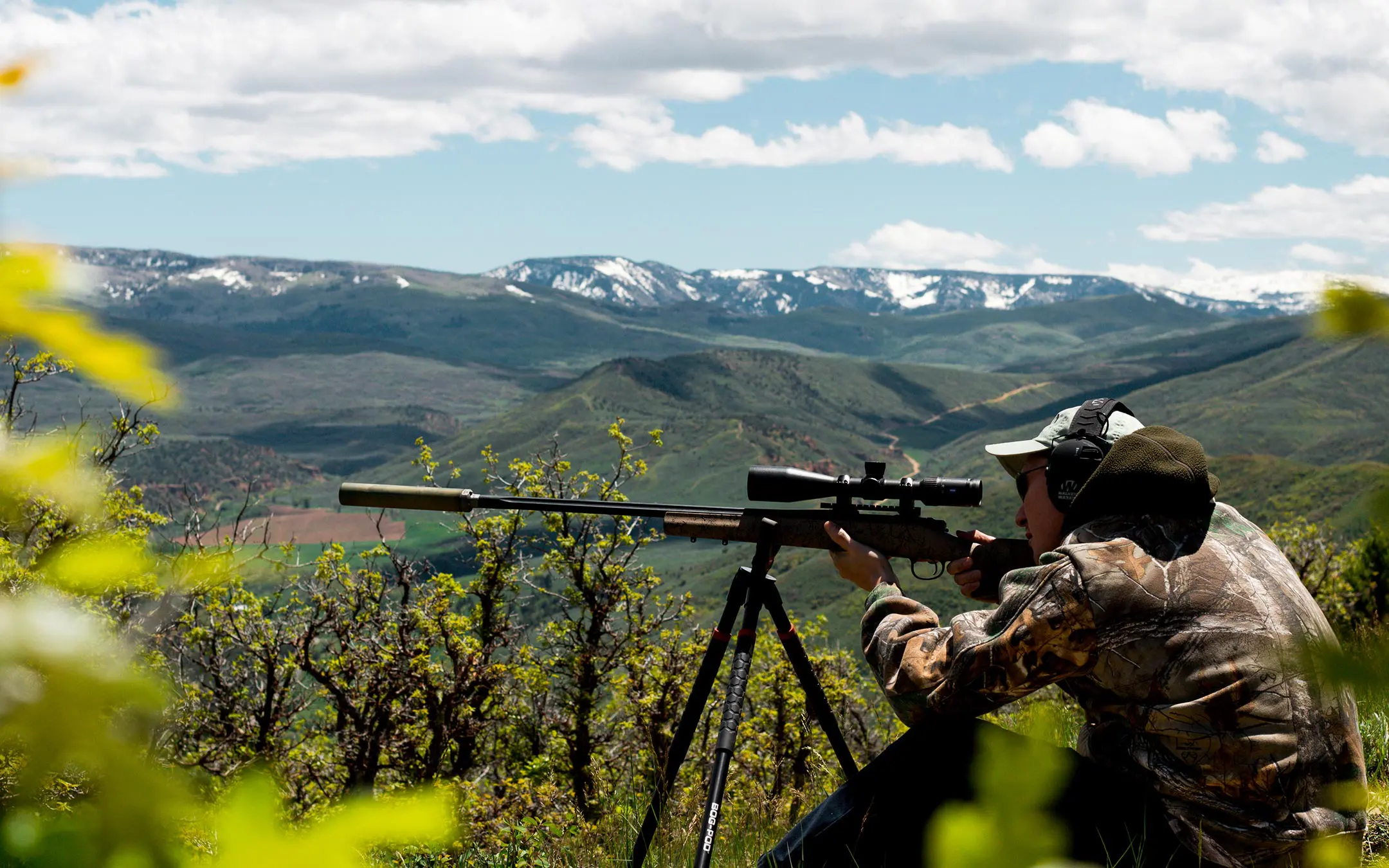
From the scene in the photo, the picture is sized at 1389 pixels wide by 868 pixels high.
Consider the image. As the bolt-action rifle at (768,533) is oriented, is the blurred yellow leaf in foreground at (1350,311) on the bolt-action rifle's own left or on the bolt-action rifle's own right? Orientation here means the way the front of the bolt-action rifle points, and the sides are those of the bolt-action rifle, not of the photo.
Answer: on the bolt-action rifle's own left

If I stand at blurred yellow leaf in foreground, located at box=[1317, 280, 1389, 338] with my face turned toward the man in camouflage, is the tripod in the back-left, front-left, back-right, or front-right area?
front-left

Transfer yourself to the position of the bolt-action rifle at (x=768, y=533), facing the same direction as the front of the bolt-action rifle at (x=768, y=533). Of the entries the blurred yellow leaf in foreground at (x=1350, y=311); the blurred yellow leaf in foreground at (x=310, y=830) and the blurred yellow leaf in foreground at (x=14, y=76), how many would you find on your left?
3

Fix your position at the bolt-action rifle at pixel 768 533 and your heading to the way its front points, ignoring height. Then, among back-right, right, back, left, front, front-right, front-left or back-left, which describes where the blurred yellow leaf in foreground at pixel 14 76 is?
left
